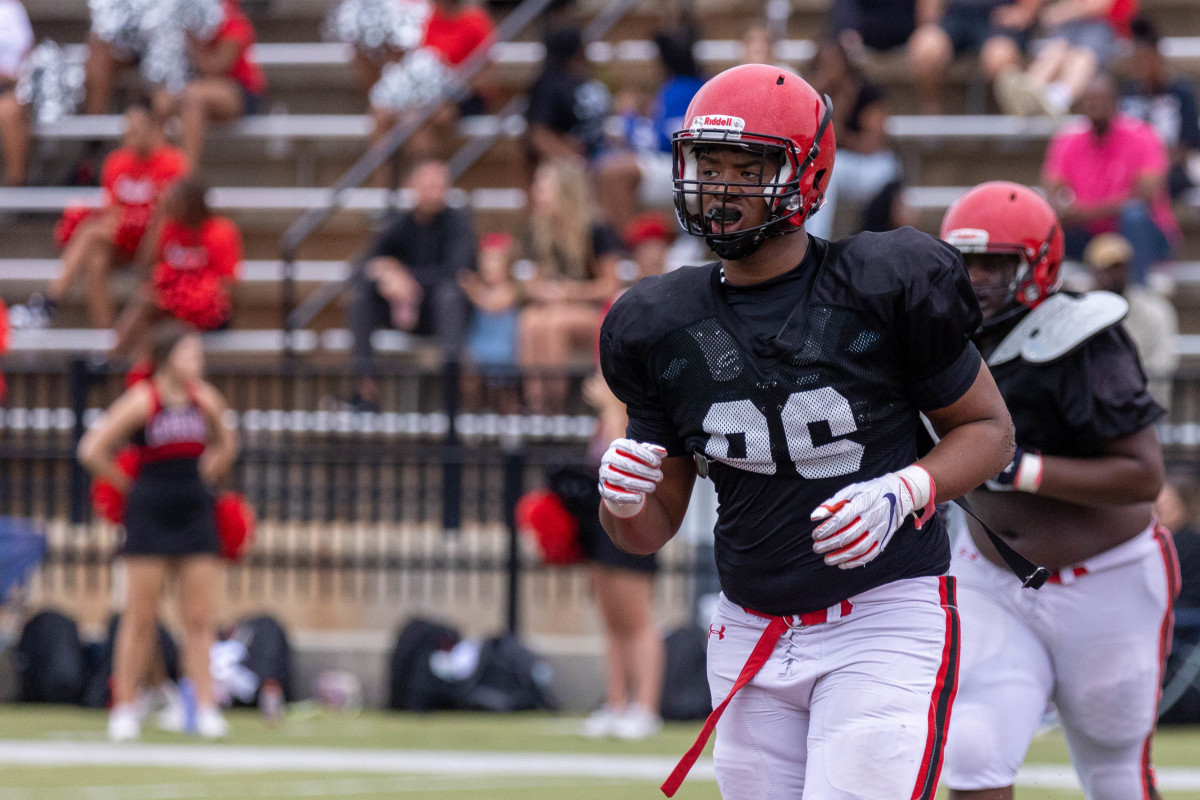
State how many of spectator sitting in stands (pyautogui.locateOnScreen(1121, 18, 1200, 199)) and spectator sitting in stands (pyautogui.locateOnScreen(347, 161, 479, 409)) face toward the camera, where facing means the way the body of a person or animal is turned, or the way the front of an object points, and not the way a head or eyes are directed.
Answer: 2

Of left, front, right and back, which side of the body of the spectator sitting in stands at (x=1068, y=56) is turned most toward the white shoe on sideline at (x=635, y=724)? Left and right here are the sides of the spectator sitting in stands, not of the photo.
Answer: front

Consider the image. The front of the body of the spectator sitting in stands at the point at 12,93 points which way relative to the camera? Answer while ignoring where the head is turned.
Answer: toward the camera

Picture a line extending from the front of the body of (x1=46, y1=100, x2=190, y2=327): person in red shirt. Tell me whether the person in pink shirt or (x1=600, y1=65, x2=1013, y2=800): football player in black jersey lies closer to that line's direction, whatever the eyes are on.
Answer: the football player in black jersey

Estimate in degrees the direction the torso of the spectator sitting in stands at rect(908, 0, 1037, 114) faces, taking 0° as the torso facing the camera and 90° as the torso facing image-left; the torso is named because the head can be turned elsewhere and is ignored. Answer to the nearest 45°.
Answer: approximately 0°

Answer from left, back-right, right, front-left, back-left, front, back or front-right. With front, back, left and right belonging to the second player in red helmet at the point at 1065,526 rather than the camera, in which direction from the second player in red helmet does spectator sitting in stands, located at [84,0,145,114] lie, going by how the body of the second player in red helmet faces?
right

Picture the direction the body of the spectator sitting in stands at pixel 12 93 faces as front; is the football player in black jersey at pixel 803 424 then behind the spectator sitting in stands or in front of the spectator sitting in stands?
in front

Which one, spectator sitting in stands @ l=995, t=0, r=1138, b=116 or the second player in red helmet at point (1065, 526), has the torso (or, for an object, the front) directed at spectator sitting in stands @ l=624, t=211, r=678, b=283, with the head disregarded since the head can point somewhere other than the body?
spectator sitting in stands @ l=995, t=0, r=1138, b=116

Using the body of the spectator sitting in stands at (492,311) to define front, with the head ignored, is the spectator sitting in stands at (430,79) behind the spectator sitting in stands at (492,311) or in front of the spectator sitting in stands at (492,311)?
behind

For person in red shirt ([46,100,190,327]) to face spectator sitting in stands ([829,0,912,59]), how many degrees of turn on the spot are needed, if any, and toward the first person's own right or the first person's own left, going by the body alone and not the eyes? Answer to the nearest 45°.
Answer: approximately 135° to the first person's own left

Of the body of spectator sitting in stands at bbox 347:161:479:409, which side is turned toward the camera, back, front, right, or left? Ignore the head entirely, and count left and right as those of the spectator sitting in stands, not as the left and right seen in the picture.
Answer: front

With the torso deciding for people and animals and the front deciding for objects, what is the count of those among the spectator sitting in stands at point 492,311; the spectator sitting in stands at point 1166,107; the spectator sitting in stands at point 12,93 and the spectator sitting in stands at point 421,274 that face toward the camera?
4

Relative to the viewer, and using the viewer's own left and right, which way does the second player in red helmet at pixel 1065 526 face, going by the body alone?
facing the viewer and to the left of the viewer
